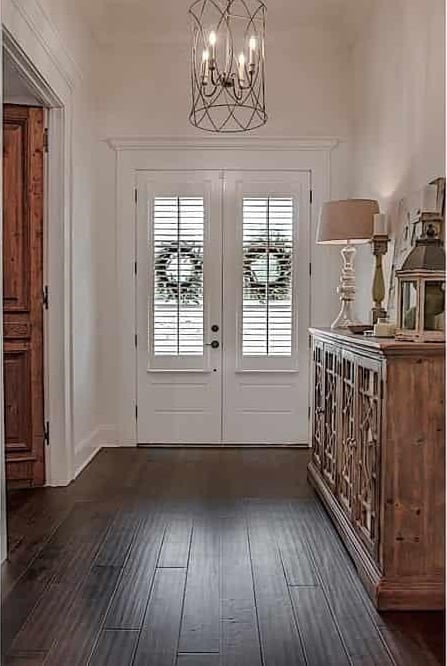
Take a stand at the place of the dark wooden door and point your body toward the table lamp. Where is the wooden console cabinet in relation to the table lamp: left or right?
right

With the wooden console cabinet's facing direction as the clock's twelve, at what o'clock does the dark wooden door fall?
The dark wooden door is roughly at 1 o'clock from the wooden console cabinet.

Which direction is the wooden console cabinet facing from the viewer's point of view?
to the viewer's left

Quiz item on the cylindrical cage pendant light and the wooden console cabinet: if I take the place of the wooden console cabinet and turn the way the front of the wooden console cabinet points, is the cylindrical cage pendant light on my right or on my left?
on my right

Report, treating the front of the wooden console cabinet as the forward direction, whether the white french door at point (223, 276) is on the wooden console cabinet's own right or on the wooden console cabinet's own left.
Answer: on the wooden console cabinet's own right

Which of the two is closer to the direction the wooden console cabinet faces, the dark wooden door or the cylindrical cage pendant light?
the dark wooden door
